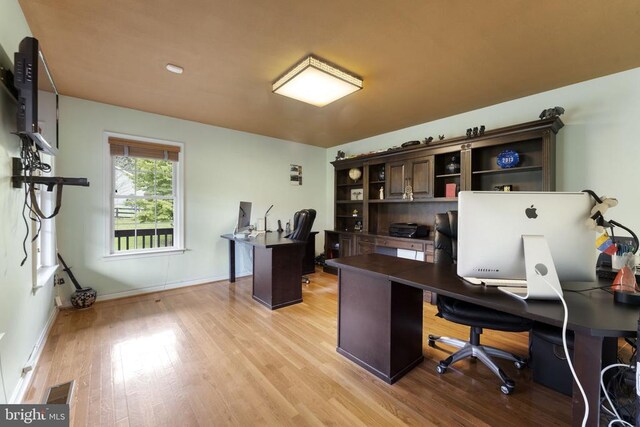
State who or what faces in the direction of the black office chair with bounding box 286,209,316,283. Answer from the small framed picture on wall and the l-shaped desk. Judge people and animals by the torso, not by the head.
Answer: the small framed picture on wall

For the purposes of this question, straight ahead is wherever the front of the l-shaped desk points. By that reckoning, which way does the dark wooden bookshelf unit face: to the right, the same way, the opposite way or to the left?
the opposite way

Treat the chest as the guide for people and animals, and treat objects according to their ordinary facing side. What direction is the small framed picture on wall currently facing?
toward the camera

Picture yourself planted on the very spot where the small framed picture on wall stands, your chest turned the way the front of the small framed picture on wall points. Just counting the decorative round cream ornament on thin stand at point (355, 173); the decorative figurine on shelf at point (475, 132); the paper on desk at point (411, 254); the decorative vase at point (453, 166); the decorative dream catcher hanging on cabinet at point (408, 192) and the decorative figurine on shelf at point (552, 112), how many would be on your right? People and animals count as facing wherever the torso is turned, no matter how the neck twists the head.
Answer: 0

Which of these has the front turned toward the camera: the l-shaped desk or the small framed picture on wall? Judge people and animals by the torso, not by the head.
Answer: the small framed picture on wall

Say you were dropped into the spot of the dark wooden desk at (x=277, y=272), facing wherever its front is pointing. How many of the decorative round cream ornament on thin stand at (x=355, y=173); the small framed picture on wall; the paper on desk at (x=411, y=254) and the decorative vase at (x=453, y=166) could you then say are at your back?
0

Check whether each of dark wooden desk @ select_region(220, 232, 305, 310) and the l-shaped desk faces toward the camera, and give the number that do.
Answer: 0

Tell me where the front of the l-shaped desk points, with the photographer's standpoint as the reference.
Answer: facing away from the viewer and to the right of the viewer

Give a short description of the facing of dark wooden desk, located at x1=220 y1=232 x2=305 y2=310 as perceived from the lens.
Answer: facing away from the viewer and to the right of the viewer

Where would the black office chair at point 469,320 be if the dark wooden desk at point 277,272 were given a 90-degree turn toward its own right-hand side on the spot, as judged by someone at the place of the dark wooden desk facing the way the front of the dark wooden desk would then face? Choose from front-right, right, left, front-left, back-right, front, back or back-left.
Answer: front

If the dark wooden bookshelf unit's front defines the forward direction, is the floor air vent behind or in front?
in front

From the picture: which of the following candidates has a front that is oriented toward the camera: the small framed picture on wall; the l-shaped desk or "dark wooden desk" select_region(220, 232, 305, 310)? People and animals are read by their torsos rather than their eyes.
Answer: the small framed picture on wall

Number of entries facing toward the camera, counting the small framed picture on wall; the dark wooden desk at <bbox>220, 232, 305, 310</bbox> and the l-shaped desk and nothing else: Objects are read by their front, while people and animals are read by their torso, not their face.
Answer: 1

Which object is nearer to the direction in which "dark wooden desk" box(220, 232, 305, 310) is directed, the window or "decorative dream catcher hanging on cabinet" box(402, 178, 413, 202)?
the decorative dream catcher hanging on cabinet

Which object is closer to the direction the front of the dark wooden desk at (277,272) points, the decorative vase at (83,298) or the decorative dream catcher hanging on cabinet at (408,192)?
the decorative dream catcher hanging on cabinet

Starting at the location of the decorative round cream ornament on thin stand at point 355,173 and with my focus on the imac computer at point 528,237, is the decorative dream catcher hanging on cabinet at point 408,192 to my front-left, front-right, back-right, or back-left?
front-left

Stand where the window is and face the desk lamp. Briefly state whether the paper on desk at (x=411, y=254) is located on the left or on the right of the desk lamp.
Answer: left

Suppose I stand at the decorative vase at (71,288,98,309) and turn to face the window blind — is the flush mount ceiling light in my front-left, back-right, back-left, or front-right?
front-right

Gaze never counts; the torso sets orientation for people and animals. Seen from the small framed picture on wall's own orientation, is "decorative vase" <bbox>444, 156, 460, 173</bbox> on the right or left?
on its left

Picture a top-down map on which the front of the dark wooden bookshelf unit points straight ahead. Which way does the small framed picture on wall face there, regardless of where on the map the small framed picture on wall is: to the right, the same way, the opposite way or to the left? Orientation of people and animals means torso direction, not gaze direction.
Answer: to the left

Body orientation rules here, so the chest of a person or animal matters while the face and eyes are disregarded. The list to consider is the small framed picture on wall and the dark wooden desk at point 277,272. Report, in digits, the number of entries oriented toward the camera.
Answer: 1
